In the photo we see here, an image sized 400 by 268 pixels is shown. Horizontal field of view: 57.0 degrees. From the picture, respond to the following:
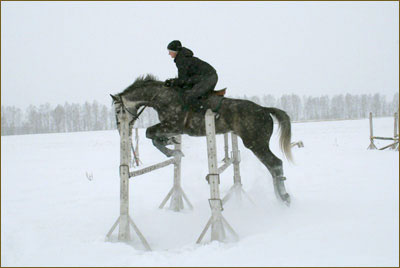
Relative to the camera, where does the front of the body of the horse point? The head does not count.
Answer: to the viewer's left

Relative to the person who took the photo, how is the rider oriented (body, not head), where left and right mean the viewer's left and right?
facing to the left of the viewer

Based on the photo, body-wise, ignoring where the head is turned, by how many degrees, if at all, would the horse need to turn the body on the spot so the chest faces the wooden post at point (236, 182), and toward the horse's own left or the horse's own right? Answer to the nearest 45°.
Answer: approximately 135° to the horse's own right
